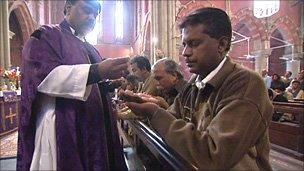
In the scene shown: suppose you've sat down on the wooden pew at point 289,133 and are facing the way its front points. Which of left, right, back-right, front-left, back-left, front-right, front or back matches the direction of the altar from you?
front-right

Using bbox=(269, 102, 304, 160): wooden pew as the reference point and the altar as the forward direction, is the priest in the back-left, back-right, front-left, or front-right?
front-left

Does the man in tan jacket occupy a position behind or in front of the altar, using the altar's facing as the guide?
in front

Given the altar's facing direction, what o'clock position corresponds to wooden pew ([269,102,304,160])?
The wooden pew is roughly at 12 o'clock from the altar.

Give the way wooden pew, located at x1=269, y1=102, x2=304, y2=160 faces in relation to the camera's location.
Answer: facing the viewer and to the left of the viewer

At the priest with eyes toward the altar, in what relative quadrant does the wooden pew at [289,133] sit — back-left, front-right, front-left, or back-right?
front-right

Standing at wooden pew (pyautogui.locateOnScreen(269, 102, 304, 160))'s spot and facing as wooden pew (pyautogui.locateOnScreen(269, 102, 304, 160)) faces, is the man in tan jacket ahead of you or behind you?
ahead

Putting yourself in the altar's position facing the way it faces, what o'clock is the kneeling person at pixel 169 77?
The kneeling person is roughly at 1 o'clock from the altar.

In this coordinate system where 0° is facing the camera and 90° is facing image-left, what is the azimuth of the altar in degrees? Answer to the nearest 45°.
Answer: approximately 315°

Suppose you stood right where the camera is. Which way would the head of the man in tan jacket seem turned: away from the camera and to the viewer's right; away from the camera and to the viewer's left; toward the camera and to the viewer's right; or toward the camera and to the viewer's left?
toward the camera and to the viewer's left

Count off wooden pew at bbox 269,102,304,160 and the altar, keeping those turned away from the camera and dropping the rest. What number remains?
0
